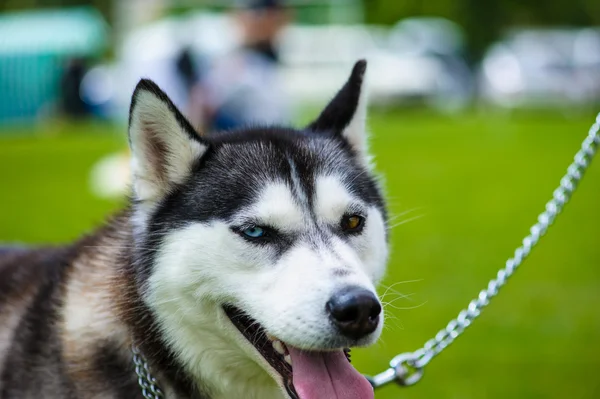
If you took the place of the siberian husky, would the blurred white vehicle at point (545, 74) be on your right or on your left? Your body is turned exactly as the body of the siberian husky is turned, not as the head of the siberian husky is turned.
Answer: on your left

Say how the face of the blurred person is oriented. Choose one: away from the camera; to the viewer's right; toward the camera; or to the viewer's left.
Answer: toward the camera

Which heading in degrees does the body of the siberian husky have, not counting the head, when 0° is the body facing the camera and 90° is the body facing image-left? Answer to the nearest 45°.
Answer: approximately 315°

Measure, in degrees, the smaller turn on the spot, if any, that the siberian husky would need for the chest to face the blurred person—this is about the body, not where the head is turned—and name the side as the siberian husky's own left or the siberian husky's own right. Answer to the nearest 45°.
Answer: approximately 135° to the siberian husky's own left
